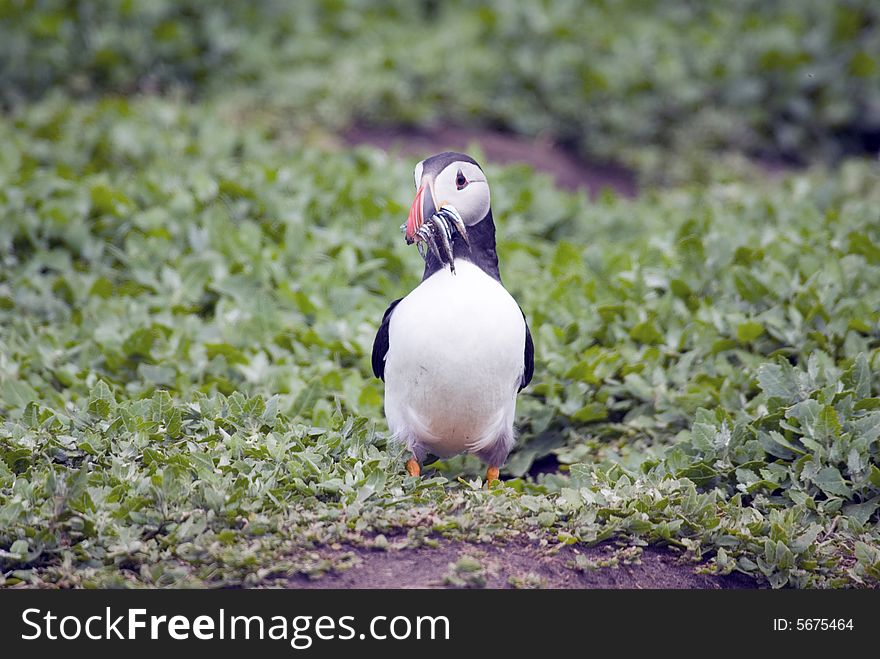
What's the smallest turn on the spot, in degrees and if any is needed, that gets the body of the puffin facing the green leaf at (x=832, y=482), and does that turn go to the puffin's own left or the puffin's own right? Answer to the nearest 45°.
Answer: approximately 90° to the puffin's own left

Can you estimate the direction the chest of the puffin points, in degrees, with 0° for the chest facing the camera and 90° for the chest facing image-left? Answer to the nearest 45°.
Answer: approximately 0°

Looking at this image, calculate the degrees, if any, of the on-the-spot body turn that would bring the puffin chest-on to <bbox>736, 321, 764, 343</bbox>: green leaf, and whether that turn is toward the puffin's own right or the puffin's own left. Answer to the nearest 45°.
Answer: approximately 135° to the puffin's own left

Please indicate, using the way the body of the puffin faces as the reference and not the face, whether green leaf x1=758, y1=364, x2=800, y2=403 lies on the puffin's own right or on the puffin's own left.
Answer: on the puffin's own left

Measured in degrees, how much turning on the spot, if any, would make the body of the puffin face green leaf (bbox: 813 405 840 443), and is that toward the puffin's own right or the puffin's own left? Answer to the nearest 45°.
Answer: approximately 90° to the puffin's own left
